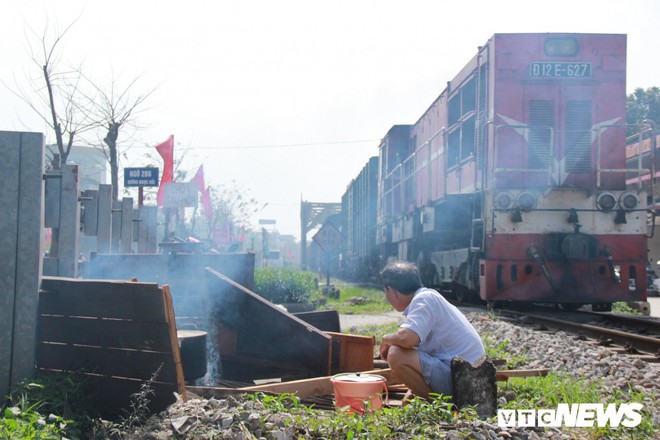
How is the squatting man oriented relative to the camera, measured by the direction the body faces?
to the viewer's left

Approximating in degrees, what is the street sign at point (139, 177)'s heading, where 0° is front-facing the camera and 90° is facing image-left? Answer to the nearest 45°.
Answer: approximately 0°

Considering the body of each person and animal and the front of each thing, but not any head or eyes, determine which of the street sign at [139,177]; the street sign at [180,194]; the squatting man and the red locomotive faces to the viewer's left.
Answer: the squatting man

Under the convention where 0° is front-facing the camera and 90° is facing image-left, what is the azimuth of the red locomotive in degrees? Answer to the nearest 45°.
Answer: approximately 0°

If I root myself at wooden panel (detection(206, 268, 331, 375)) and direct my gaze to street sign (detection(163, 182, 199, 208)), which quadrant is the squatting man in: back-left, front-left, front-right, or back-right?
back-right

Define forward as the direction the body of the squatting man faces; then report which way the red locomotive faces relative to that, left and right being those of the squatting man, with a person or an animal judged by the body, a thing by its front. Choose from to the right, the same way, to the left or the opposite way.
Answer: to the left
